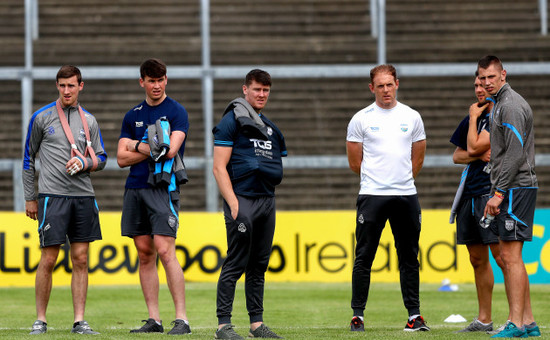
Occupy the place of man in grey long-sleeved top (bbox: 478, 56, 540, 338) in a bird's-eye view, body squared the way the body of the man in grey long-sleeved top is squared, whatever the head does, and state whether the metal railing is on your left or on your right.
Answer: on your right

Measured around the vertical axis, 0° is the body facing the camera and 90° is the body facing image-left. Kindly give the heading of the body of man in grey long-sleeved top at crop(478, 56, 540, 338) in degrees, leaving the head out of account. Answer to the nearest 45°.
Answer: approximately 90°

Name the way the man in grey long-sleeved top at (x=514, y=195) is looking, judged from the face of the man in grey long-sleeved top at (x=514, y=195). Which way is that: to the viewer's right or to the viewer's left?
to the viewer's left

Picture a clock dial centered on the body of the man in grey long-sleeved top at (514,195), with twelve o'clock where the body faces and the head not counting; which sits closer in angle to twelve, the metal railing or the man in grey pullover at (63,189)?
the man in grey pullover

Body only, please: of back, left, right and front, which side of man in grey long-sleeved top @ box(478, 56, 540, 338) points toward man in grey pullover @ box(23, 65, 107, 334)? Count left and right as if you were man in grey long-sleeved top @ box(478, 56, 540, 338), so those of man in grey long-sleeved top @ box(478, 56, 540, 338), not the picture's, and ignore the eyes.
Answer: front
